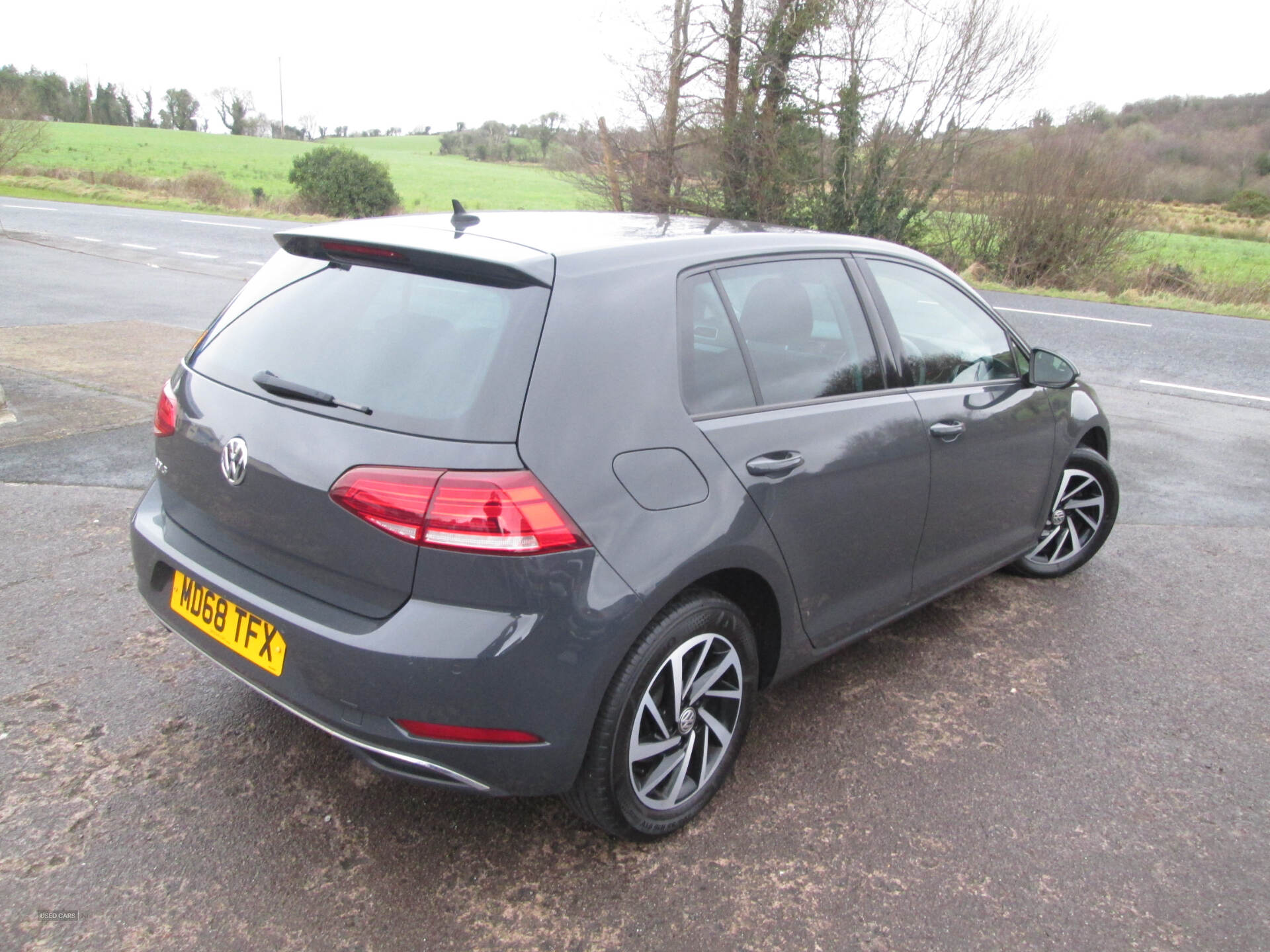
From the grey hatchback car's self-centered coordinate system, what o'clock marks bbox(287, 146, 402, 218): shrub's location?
The shrub is roughly at 10 o'clock from the grey hatchback car.

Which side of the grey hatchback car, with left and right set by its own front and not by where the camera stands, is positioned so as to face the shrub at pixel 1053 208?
front

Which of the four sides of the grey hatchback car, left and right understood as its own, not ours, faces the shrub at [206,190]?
left

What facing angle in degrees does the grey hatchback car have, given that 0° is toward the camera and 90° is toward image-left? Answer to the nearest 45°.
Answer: approximately 225°

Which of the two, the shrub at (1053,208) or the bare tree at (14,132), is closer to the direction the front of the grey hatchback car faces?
the shrub

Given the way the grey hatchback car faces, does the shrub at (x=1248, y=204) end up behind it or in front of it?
in front

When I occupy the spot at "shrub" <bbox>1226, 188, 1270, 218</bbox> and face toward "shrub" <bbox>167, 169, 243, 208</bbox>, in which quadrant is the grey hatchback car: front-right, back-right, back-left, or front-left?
front-left

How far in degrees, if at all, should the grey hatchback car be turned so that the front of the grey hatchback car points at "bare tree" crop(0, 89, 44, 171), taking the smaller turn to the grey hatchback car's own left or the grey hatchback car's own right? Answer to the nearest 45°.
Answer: approximately 90° to the grey hatchback car's own left
